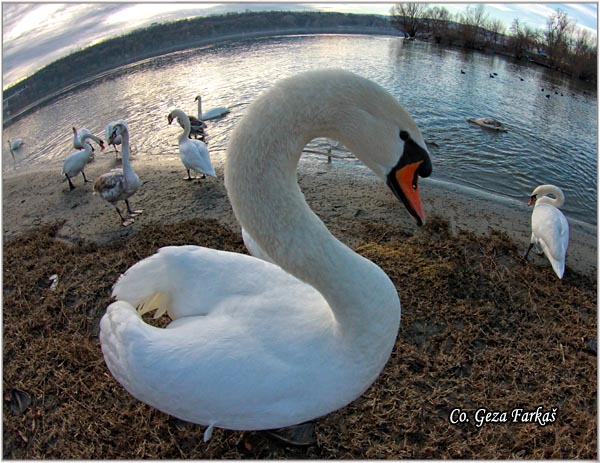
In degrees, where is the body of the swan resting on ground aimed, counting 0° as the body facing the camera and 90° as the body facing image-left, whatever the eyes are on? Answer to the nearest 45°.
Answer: approximately 270°

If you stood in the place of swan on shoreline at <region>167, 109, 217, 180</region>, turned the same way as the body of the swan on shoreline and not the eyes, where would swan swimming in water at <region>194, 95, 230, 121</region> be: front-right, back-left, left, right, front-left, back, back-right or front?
front-right

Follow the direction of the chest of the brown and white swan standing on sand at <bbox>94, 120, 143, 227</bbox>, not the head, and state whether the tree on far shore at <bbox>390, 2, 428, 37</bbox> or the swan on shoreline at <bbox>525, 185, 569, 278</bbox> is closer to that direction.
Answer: the swan on shoreline

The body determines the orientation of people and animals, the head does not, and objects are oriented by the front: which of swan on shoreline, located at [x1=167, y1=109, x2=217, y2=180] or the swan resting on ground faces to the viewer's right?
the swan resting on ground

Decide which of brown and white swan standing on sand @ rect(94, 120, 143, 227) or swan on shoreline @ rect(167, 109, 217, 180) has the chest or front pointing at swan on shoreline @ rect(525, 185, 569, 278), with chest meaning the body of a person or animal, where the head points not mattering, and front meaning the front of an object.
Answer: the brown and white swan standing on sand

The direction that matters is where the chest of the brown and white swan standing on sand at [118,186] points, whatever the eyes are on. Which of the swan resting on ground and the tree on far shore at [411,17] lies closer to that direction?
the swan resting on ground

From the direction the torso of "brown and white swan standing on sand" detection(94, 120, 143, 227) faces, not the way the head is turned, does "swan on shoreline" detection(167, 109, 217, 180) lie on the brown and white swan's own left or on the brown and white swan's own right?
on the brown and white swan's own left

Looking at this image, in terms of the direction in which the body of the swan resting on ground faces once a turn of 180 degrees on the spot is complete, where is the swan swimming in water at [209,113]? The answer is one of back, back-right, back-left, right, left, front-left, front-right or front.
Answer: right

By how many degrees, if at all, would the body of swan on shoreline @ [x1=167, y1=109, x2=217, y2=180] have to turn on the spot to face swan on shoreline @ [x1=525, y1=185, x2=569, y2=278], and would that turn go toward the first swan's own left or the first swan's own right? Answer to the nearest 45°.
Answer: approximately 180°

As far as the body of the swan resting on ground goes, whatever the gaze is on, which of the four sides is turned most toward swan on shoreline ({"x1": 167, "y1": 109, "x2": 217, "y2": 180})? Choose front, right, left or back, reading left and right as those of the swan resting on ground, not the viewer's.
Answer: left

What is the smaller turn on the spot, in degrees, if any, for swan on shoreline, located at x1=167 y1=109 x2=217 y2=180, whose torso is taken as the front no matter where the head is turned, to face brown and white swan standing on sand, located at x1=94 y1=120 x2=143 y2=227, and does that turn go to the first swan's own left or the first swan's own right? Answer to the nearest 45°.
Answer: approximately 90° to the first swan's own left

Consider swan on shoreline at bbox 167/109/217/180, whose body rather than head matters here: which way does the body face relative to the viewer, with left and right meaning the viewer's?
facing away from the viewer and to the left of the viewer

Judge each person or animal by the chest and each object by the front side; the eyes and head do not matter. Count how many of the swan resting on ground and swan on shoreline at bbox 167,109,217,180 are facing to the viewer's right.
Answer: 1
